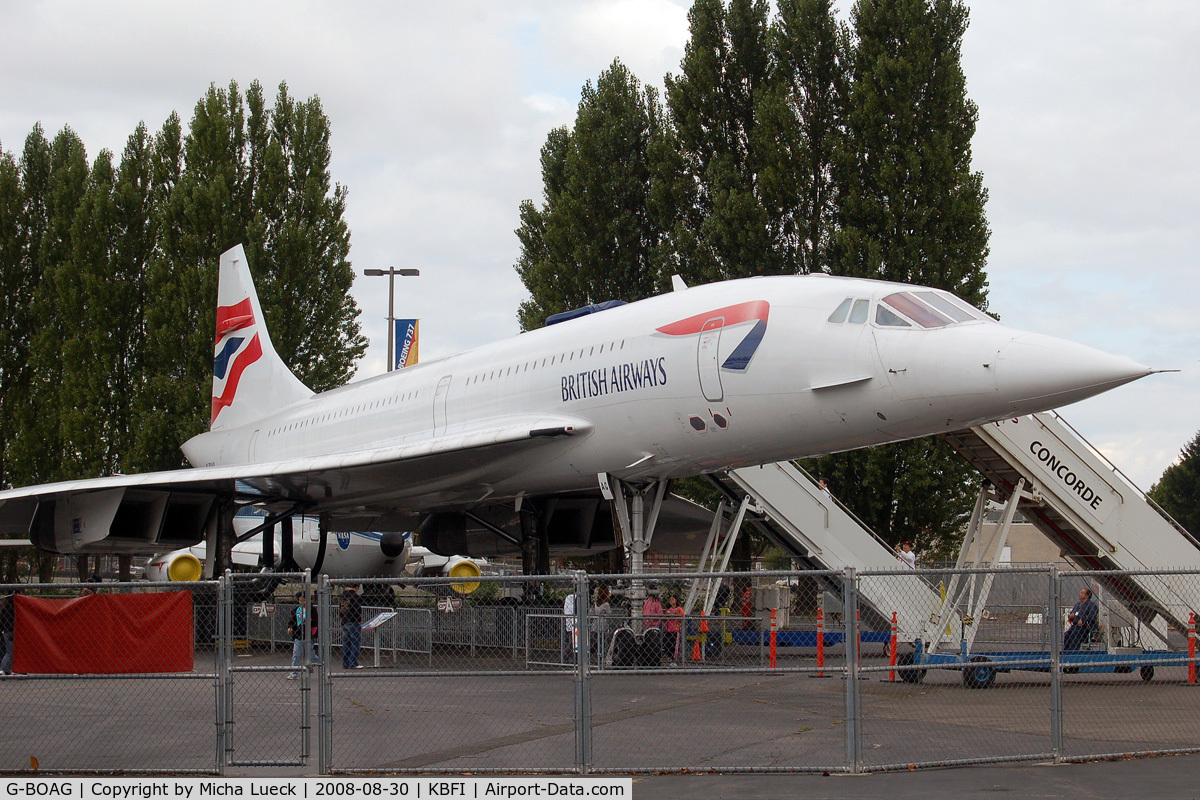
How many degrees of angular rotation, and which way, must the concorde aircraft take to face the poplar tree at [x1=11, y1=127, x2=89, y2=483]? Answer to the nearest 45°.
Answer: approximately 180°

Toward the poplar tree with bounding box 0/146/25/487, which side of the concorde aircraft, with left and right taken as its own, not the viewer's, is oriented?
back

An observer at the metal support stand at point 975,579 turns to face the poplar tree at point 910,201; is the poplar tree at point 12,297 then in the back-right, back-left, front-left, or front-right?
front-left

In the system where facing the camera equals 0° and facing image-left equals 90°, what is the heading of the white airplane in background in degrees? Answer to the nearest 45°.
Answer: approximately 315°

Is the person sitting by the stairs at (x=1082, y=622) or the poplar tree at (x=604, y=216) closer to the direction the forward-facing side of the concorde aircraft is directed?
the person sitting by the stairs

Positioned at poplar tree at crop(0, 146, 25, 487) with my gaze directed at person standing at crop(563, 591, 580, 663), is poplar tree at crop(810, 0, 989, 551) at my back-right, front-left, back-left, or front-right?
front-left

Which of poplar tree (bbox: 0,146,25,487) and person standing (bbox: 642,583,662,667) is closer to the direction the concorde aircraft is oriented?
the person standing

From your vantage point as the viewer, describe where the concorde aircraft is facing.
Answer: facing the viewer and to the right of the viewer

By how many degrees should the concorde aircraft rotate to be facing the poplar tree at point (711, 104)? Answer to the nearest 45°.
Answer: approximately 135° to its left

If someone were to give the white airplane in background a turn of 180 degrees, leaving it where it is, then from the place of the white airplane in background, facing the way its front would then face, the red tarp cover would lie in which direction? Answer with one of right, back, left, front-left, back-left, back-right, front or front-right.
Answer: back-left

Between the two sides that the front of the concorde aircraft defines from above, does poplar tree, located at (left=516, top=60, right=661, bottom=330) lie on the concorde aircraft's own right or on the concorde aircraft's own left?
on the concorde aircraft's own left

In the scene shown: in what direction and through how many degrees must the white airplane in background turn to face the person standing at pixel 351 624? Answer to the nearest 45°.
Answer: approximately 45° to its right

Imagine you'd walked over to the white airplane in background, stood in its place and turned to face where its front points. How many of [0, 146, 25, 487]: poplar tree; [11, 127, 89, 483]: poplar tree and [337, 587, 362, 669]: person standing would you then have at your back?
2

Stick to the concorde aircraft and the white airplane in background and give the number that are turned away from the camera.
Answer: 0

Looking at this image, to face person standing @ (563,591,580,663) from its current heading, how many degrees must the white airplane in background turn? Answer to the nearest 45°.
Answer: approximately 45° to its right
